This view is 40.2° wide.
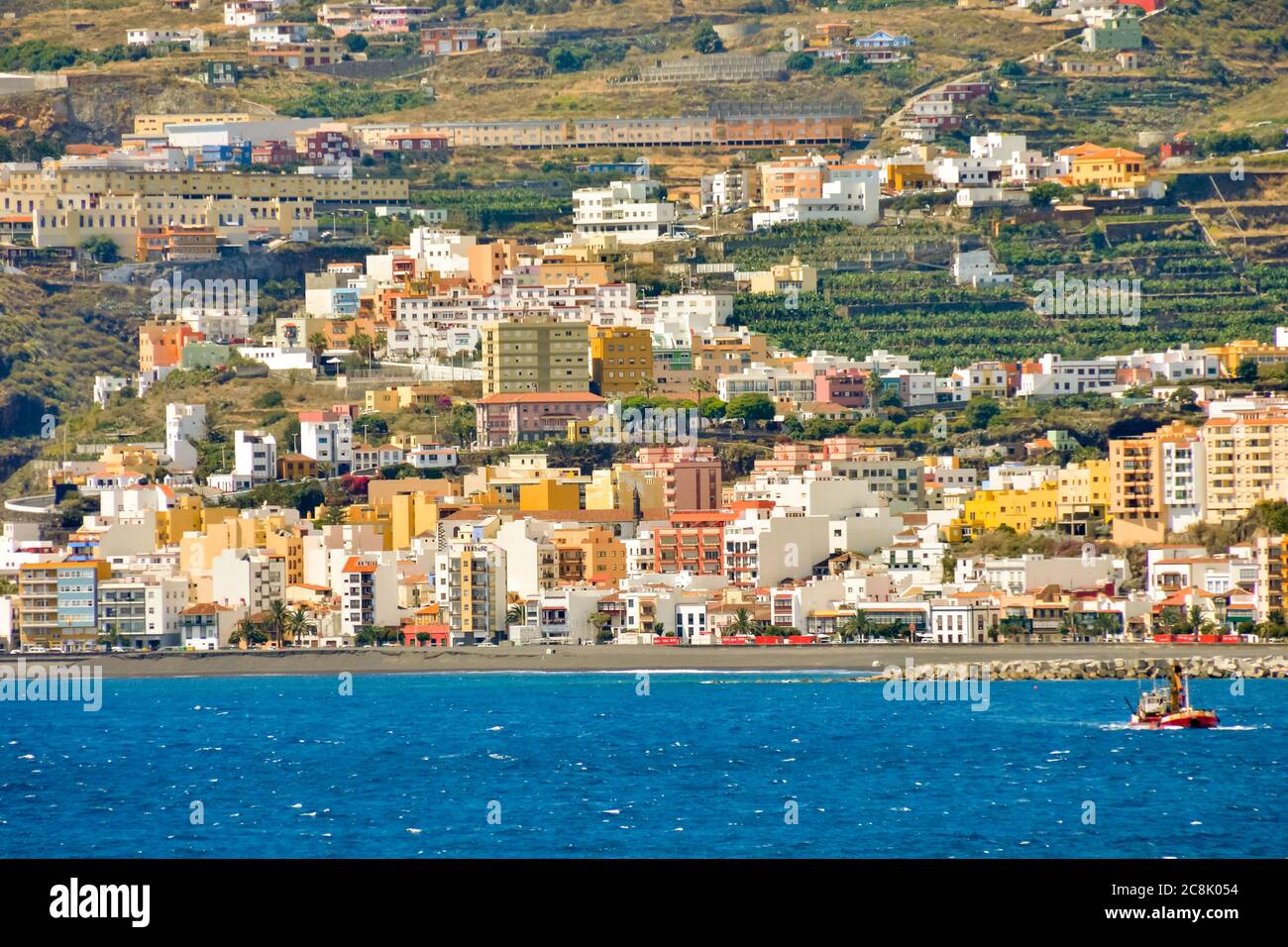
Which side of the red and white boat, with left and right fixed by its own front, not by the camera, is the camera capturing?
right
